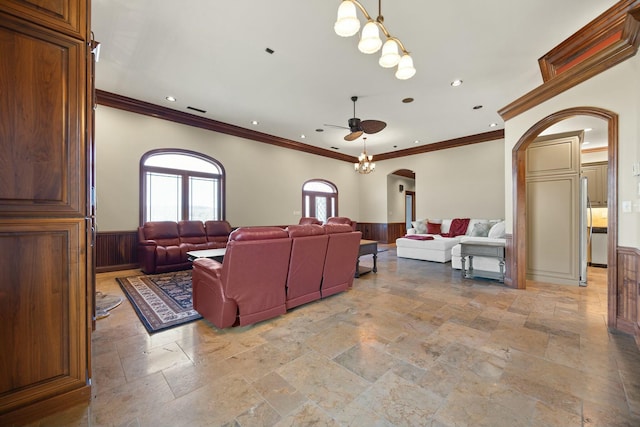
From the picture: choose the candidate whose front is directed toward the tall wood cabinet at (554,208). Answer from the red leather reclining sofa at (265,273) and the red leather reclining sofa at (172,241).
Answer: the red leather reclining sofa at (172,241)

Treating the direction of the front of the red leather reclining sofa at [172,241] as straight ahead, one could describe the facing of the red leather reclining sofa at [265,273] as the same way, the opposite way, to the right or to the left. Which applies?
the opposite way

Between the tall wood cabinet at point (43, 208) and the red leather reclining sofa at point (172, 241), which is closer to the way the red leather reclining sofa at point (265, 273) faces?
the red leather reclining sofa at point (172, 241)

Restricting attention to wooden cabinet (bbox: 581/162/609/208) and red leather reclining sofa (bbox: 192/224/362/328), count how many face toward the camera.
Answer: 1

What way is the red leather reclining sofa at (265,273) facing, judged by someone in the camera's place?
facing away from the viewer and to the left of the viewer

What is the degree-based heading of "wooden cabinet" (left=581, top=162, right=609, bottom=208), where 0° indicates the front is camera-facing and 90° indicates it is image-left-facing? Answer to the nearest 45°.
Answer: approximately 0°

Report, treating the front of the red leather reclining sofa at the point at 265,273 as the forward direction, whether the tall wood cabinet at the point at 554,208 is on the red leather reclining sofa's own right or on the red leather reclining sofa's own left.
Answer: on the red leather reclining sofa's own right

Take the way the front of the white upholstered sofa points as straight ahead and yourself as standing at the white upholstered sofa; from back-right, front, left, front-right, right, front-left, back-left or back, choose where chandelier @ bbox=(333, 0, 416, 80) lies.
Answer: front-left

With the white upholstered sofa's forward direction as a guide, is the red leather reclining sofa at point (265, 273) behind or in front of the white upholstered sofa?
in front

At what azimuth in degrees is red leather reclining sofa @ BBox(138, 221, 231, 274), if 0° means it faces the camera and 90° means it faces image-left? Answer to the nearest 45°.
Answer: approximately 315°

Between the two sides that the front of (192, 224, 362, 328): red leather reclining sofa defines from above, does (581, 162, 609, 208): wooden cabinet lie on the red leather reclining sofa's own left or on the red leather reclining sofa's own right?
on the red leather reclining sofa's own right
